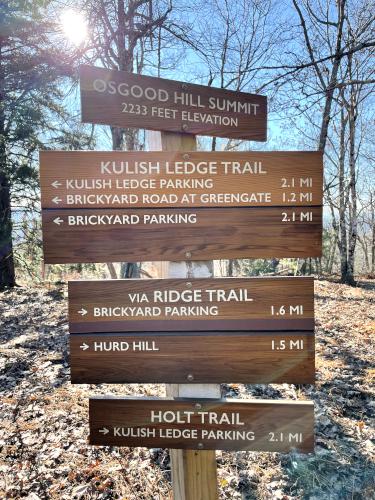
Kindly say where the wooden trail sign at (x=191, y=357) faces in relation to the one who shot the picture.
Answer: facing the viewer

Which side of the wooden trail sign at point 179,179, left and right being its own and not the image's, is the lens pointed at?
front

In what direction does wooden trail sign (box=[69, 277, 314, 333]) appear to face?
toward the camera
